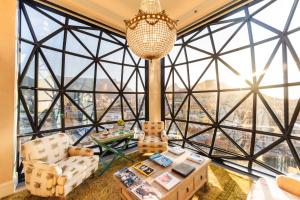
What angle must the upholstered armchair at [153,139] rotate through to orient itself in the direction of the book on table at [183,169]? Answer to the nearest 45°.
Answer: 0° — it already faces it

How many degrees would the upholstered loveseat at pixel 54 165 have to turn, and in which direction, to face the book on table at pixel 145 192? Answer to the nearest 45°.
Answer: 0° — it already faces it

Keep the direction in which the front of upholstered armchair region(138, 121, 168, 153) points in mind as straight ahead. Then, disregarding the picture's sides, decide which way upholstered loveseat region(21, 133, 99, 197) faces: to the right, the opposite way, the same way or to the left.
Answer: to the left

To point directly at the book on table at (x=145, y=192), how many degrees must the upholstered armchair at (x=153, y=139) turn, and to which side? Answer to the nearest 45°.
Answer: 0° — it already faces it

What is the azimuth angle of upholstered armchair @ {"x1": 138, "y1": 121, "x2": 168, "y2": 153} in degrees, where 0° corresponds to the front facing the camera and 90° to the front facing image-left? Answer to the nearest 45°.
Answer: approximately 0°
